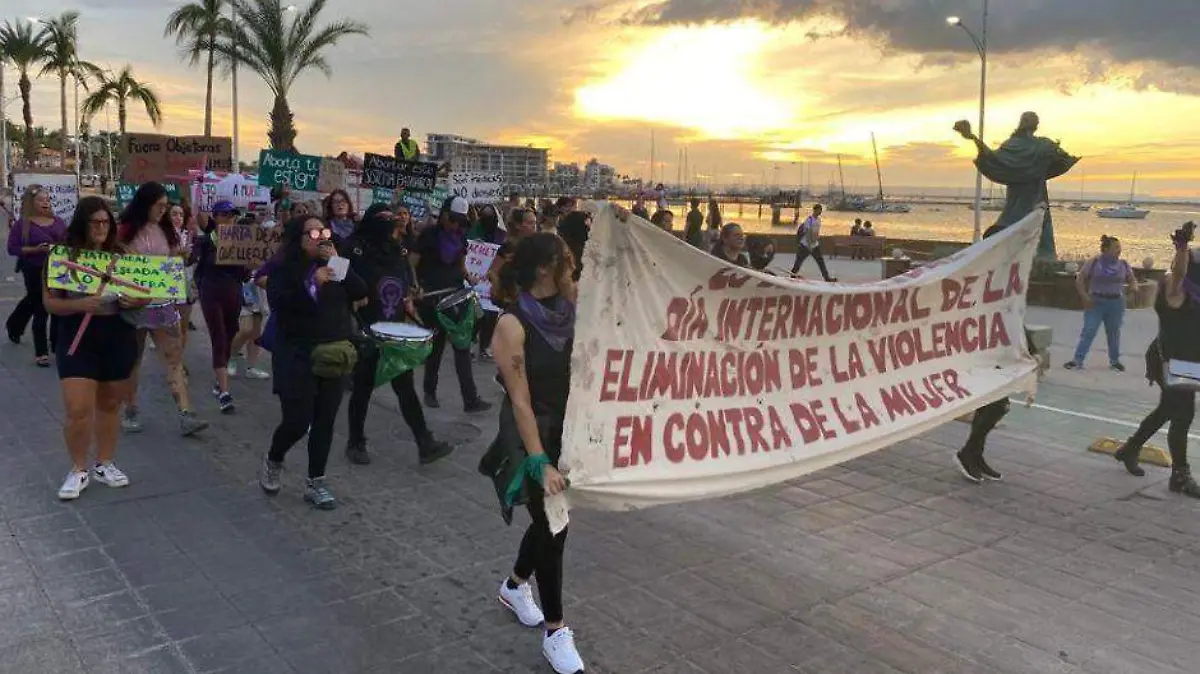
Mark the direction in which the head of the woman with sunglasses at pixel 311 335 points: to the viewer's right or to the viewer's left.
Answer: to the viewer's right

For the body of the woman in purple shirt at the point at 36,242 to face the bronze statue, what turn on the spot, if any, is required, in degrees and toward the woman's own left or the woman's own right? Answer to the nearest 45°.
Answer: approximately 45° to the woman's own left

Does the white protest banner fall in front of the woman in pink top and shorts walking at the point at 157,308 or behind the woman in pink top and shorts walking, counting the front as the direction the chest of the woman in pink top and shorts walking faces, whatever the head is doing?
in front

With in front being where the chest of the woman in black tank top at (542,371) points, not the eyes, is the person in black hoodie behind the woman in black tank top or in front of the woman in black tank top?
behind
